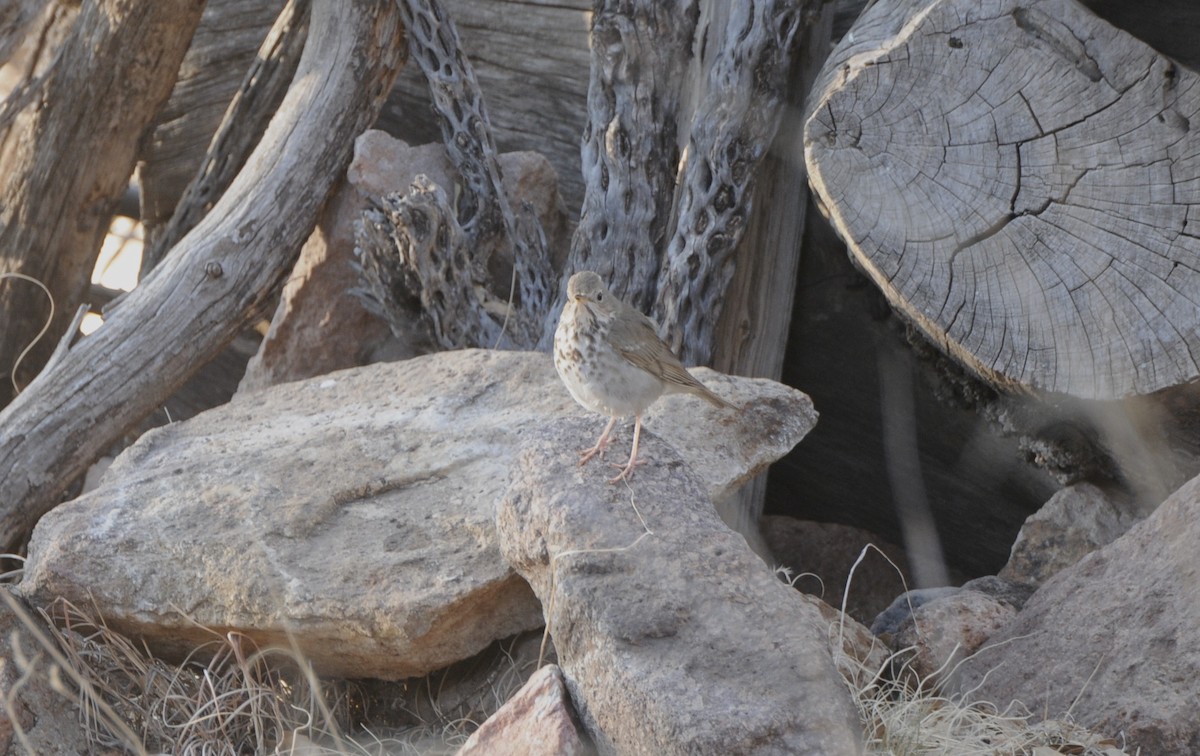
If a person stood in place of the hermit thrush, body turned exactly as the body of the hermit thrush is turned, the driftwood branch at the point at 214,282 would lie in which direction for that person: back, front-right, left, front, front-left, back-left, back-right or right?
right

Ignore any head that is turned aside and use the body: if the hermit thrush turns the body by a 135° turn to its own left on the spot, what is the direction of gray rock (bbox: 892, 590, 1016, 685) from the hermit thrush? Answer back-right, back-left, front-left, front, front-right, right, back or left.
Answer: front

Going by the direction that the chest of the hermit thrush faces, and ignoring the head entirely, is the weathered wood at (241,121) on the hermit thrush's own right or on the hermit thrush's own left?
on the hermit thrush's own right

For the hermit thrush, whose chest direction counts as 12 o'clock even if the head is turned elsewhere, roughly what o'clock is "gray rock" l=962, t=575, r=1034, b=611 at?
The gray rock is roughly at 7 o'clock from the hermit thrush.

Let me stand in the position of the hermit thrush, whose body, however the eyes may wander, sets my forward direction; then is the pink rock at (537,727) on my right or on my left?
on my left

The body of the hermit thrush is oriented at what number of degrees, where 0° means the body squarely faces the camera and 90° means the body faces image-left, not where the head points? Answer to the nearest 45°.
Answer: approximately 45°

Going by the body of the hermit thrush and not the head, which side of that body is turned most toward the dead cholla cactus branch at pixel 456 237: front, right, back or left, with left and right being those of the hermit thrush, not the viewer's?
right

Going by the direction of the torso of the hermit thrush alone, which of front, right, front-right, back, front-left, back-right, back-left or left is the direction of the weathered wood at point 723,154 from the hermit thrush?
back-right

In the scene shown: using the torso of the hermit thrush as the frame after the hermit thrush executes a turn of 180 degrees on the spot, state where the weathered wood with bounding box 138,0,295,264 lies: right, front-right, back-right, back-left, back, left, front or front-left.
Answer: left

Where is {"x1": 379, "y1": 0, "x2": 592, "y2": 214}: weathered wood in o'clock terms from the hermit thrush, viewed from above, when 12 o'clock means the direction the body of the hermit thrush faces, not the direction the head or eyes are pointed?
The weathered wood is roughly at 4 o'clock from the hermit thrush.

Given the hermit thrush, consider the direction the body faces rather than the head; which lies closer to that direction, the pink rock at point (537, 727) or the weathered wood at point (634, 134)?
the pink rock

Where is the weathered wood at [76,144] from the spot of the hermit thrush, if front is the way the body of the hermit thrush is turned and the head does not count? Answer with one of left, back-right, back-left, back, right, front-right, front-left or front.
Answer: right

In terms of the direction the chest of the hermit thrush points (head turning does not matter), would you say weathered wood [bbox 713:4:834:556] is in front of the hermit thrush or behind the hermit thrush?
behind

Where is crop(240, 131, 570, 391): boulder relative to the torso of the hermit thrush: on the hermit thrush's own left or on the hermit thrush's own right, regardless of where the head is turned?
on the hermit thrush's own right
